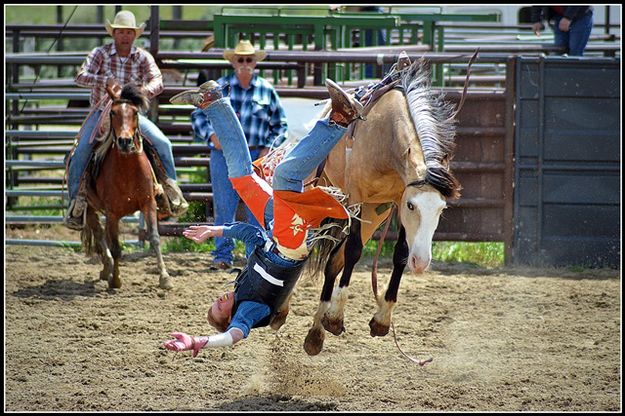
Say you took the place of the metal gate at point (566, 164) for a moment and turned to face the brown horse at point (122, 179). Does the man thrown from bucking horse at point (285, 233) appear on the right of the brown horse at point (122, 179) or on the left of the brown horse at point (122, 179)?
left

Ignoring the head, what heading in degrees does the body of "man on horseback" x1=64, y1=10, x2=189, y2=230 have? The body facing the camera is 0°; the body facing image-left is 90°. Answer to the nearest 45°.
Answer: approximately 0°

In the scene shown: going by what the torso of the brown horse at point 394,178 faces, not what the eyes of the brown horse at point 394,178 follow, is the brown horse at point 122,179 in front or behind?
behind

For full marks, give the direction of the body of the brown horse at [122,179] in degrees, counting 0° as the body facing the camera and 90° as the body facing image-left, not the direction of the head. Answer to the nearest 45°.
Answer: approximately 0°

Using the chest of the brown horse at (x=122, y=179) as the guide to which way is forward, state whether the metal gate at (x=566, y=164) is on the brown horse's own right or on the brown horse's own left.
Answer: on the brown horse's own left

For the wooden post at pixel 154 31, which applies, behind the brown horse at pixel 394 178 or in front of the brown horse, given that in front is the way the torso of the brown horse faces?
behind

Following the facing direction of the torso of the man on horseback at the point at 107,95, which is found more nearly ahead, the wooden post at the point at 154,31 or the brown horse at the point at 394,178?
the brown horse

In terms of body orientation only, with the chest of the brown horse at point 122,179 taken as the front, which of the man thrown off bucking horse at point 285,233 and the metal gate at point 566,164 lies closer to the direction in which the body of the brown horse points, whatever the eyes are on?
the man thrown off bucking horse

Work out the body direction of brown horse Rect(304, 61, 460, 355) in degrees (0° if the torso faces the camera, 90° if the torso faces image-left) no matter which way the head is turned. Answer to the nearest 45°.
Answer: approximately 315°

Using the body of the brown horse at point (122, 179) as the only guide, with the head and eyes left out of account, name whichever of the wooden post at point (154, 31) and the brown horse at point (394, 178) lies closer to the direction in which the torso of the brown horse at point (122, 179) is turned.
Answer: the brown horse
